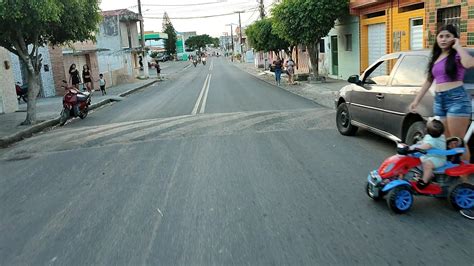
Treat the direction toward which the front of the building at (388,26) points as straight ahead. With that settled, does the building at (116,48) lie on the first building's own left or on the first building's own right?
on the first building's own right

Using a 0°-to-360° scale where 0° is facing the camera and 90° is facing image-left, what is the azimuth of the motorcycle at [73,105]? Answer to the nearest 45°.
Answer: approximately 45°

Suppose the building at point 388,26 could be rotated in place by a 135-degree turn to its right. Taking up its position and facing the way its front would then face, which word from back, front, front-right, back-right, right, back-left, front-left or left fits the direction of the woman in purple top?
back

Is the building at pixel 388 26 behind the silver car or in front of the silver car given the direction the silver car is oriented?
in front

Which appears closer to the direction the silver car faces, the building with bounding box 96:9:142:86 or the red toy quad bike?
the building

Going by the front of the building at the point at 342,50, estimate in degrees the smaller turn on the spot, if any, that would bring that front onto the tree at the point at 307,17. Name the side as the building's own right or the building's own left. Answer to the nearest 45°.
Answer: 0° — it already faces it

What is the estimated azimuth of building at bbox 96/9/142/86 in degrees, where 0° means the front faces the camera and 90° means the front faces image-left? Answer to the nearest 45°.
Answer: approximately 315°

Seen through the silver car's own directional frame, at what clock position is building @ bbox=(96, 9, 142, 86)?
The building is roughly at 12 o'clock from the silver car.

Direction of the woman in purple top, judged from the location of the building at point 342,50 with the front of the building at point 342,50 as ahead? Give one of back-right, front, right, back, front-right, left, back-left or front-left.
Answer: front-left

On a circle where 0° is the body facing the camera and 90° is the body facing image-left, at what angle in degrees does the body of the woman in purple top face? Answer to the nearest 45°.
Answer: approximately 45°

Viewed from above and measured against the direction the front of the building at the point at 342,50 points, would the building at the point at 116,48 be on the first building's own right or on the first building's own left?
on the first building's own right

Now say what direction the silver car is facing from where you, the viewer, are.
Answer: facing away from the viewer and to the left of the viewer

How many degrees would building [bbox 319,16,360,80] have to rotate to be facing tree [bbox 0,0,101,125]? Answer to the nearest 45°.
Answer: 0° — it already faces it

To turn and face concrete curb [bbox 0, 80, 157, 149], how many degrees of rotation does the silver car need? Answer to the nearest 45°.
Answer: approximately 45° to its left
